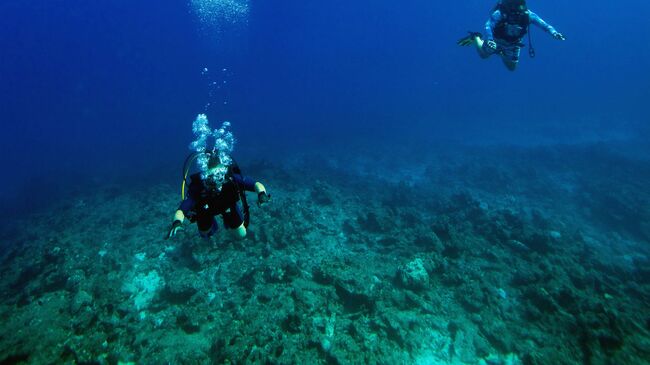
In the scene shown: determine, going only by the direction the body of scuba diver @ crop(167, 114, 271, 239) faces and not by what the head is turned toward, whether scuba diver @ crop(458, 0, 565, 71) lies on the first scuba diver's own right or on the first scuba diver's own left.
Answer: on the first scuba diver's own left

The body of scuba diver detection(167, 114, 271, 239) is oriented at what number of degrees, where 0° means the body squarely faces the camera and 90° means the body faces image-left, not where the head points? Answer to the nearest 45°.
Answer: approximately 0°
